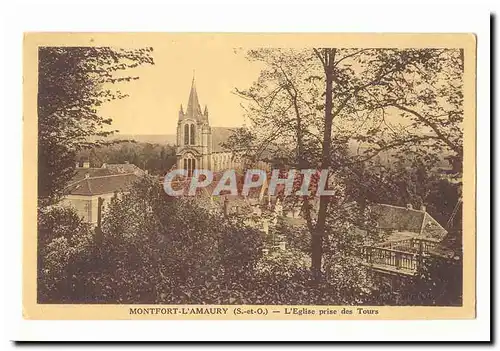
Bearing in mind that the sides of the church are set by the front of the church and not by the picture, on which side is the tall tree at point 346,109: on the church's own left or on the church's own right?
on the church's own left

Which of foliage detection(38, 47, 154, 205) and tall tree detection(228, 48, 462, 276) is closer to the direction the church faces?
the foliage

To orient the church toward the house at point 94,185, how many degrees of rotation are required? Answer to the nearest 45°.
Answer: approximately 45° to its right

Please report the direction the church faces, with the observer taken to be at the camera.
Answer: facing the viewer and to the left of the viewer
